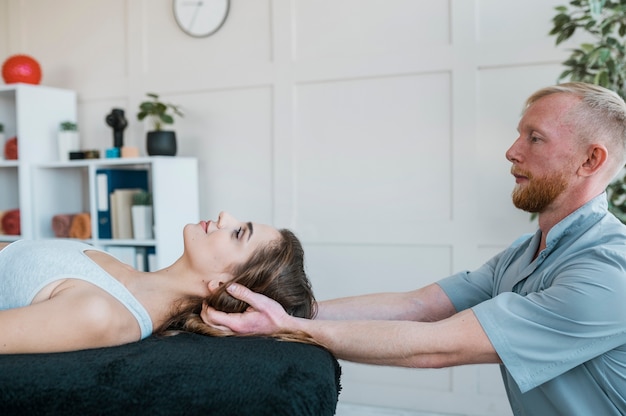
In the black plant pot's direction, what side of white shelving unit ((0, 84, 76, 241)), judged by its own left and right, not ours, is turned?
left

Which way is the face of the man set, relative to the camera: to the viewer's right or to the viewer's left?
to the viewer's left

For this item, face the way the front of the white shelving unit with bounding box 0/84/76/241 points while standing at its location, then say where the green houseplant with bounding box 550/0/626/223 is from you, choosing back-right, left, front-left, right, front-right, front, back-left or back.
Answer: left

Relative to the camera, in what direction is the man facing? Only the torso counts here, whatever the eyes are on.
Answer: to the viewer's left

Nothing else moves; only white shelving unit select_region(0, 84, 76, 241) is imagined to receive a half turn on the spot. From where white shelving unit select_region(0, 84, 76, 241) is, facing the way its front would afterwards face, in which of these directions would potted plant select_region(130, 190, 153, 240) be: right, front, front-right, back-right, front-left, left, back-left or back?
right

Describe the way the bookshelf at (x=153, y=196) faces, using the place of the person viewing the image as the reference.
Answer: facing the viewer and to the left of the viewer

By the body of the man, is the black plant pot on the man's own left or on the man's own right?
on the man's own right

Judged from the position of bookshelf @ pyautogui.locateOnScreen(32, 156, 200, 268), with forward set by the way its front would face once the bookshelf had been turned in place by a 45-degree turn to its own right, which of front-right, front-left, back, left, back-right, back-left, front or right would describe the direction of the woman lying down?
left

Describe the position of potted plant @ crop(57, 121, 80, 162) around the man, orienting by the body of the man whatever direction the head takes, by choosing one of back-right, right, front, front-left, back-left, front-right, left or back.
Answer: front-right

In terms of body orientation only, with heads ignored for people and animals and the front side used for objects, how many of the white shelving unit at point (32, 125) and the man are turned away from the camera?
0
